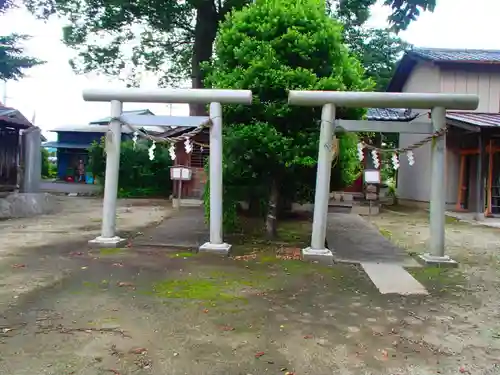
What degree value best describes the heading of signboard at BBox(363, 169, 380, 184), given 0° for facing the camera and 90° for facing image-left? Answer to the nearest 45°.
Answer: approximately 0°

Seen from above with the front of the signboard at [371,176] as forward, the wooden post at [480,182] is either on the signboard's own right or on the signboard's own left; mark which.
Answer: on the signboard's own left

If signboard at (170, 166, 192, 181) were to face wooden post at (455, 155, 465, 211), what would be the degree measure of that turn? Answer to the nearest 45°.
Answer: approximately 90° to its left

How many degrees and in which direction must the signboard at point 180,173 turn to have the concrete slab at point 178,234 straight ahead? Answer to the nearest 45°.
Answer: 0° — it already faces it

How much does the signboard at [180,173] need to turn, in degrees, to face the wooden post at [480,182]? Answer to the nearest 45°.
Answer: approximately 45° to its left

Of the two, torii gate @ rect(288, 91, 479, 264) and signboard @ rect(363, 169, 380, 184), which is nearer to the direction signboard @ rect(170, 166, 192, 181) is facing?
the torii gate

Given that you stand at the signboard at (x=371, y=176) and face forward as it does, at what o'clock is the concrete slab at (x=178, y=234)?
The concrete slab is roughly at 1 o'clock from the signboard.

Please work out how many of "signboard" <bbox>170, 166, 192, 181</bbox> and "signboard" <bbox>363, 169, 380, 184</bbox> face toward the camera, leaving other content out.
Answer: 2

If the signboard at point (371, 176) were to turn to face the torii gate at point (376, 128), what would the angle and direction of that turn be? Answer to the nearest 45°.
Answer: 0° — it already faces it
